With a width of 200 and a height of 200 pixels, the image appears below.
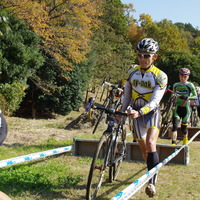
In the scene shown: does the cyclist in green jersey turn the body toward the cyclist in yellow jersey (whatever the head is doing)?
yes

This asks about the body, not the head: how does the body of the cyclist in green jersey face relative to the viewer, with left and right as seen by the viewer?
facing the viewer

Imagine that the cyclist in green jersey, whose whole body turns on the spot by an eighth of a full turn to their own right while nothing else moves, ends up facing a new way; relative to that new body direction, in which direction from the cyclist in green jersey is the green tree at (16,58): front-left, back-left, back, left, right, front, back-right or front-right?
right

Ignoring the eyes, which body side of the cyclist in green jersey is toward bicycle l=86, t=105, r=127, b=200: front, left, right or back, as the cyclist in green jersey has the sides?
front
